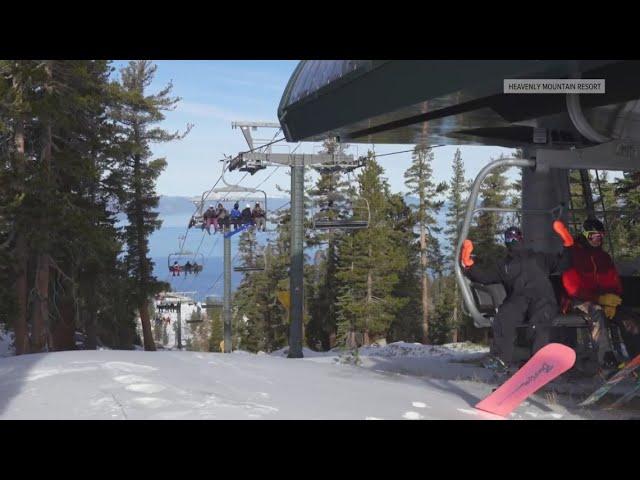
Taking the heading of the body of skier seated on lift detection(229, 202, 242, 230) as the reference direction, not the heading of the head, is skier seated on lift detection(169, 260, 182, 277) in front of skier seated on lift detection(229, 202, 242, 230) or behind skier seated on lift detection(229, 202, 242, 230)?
behind

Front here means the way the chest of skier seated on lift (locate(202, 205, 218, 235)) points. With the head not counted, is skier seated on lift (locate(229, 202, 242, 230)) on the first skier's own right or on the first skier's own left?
on the first skier's own left

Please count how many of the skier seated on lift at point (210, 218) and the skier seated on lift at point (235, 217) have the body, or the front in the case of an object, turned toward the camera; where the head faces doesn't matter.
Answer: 2

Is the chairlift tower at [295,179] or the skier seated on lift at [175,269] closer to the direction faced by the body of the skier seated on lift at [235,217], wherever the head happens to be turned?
the chairlift tower
